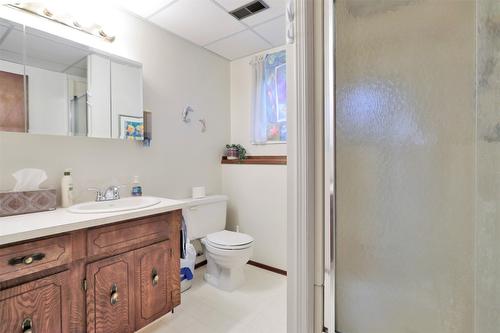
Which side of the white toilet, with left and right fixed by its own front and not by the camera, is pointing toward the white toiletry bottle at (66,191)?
right

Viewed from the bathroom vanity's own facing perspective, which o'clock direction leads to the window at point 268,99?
The window is roughly at 10 o'clock from the bathroom vanity.

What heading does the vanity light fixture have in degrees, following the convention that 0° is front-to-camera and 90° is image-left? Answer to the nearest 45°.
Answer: approximately 315°

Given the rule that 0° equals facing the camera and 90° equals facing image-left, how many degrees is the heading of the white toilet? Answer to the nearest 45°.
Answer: approximately 315°
